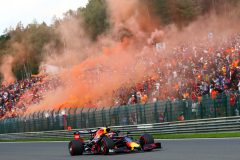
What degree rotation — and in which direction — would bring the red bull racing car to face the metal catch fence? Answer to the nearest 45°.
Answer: approximately 135° to its left

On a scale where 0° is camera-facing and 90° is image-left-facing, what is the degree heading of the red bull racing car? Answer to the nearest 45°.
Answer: approximately 315°

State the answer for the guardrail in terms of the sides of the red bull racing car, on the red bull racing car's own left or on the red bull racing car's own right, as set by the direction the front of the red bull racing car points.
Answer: on the red bull racing car's own left
